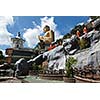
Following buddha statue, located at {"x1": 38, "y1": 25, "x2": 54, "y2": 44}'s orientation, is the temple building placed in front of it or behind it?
in front
